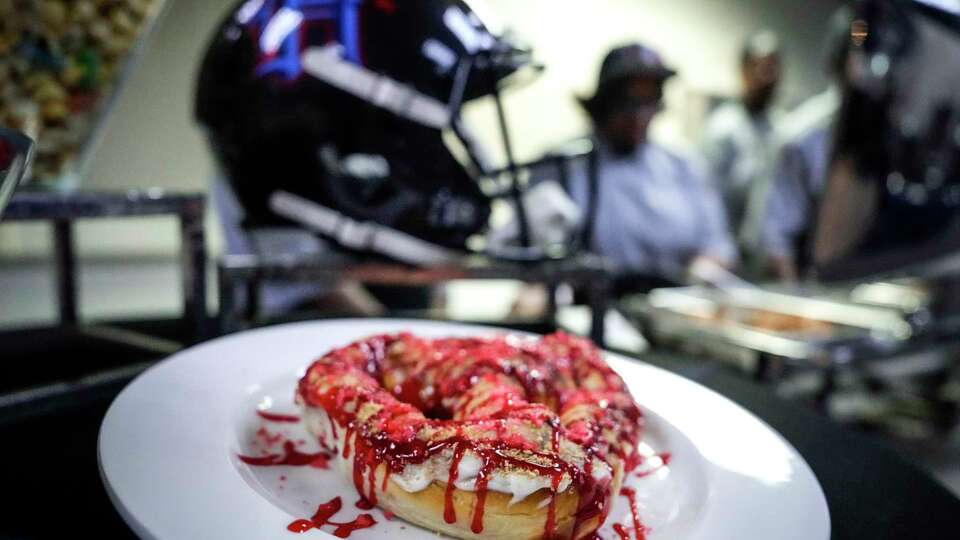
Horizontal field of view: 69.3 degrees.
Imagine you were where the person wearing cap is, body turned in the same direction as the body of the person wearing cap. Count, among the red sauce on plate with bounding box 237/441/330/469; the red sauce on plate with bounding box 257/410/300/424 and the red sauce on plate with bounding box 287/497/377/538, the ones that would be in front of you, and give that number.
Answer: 3

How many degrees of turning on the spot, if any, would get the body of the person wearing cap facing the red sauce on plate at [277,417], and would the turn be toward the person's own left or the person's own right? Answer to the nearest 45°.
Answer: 0° — they already face it

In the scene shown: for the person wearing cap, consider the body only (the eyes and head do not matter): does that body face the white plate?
yes

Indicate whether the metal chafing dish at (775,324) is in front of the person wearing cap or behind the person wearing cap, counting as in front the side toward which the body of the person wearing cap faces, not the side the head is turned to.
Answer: in front

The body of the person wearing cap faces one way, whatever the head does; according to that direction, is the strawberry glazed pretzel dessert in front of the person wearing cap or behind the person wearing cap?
in front

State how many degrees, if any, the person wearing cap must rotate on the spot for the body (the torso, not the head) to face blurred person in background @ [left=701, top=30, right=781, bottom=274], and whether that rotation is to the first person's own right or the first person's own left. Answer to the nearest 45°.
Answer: approximately 135° to the first person's own left

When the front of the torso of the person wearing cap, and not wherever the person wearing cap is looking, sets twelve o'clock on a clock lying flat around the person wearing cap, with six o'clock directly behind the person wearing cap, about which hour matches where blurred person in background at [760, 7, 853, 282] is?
The blurred person in background is roughly at 8 o'clock from the person wearing cap.

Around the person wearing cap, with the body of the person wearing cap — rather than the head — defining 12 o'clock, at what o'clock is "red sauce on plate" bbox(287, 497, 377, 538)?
The red sauce on plate is roughly at 12 o'clock from the person wearing cap.

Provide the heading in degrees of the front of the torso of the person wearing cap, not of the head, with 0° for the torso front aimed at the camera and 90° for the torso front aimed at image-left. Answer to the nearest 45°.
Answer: approximately 0°

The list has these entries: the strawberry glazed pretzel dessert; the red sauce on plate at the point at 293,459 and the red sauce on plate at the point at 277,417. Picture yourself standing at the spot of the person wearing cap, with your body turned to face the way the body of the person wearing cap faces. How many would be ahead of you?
3
